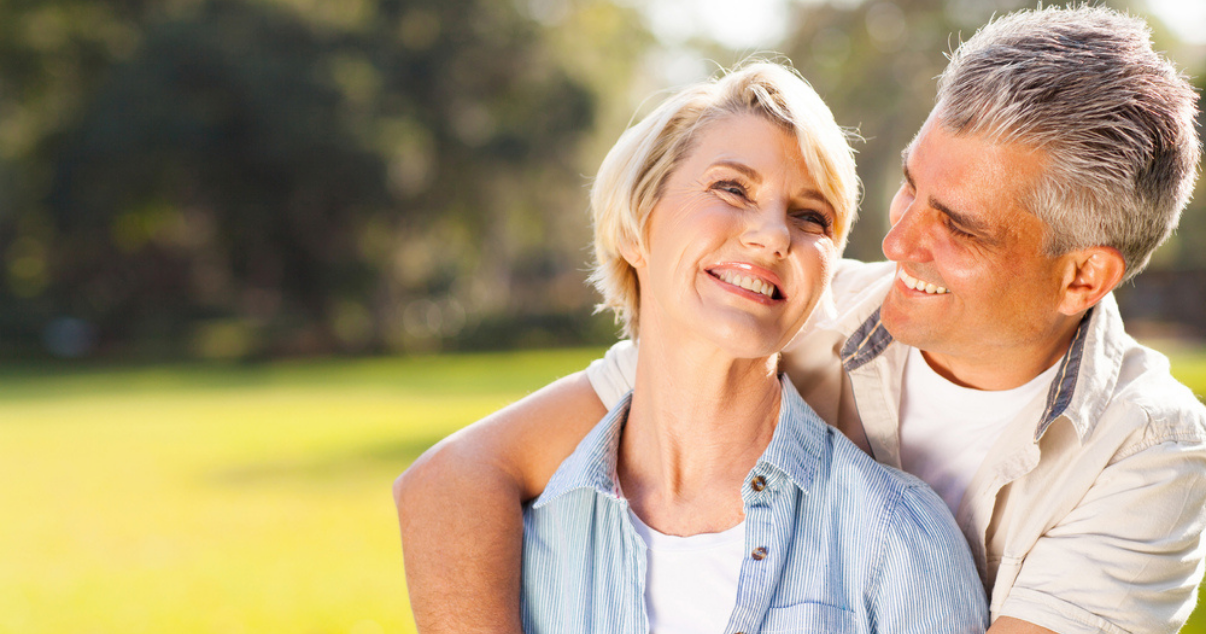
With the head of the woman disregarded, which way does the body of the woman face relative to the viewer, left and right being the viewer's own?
facing the viewer

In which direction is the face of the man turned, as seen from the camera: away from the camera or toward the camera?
toward the camera

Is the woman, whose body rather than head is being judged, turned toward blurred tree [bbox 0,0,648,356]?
no

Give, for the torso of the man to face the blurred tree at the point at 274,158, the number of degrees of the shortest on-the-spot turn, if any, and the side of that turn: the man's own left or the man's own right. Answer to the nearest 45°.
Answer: approximately 90° to the man's own right

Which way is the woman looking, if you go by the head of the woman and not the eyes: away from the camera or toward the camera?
toward the camera

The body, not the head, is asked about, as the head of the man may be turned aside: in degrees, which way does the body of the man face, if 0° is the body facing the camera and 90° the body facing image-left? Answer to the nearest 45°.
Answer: approximately 45°
